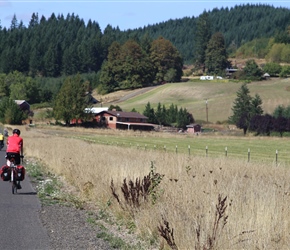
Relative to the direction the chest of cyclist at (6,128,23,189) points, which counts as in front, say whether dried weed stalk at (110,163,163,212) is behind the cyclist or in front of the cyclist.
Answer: behind

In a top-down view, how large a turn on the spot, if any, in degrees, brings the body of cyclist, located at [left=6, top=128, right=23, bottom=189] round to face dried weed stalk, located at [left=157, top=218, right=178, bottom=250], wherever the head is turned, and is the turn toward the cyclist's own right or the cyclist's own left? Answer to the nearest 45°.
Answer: approximately 180°

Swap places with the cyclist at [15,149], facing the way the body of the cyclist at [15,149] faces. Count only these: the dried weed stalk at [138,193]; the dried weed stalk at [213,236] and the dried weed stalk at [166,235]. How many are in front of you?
0

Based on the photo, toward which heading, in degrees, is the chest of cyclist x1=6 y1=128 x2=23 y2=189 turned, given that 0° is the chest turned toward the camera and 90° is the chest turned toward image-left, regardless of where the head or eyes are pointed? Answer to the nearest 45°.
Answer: approximately 180°

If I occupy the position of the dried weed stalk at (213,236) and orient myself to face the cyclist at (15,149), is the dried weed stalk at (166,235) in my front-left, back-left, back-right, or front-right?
front-left

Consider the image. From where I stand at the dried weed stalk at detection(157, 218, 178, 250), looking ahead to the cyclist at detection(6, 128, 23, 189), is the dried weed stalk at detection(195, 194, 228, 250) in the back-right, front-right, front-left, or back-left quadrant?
back-right

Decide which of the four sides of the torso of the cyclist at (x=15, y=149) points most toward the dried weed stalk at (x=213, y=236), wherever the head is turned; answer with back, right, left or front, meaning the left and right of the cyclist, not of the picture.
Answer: back
